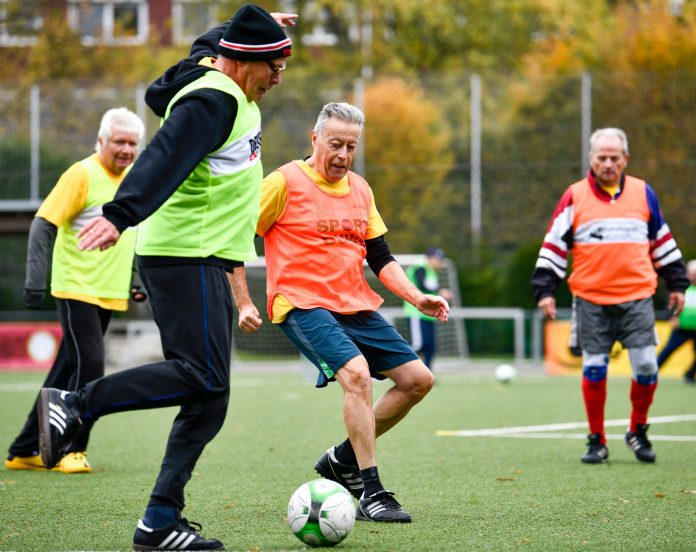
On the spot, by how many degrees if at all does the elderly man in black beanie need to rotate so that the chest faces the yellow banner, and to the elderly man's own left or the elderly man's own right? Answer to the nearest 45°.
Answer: approximately 45° to the elderly man's own left

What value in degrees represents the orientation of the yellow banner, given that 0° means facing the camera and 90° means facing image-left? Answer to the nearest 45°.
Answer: approximately 0°

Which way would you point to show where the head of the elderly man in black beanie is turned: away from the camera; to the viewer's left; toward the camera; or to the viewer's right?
to the viewer's right

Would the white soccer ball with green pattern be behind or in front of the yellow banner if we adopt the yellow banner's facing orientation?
in front

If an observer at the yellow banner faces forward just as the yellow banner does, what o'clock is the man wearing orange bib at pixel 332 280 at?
The man wearing orange bib is roughly at 12 o'clock from the yellow banner.

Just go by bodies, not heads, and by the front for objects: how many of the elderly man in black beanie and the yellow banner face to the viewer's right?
1

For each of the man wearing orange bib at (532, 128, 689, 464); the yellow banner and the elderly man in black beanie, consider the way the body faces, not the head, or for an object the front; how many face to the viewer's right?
1

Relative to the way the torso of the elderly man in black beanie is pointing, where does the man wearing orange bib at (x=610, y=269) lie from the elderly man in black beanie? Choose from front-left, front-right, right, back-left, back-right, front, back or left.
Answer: front-left

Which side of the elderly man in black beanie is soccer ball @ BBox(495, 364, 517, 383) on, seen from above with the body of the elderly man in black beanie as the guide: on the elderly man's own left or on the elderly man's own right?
on the elderly man's own left

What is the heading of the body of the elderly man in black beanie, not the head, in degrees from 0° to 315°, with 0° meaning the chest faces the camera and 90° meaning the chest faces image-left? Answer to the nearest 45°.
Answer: approximately 270°

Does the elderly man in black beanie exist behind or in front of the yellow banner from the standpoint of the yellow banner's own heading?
in front

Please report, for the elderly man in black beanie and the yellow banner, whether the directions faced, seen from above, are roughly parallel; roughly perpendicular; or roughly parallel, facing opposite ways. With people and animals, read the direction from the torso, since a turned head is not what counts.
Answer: roughly perpendicular
